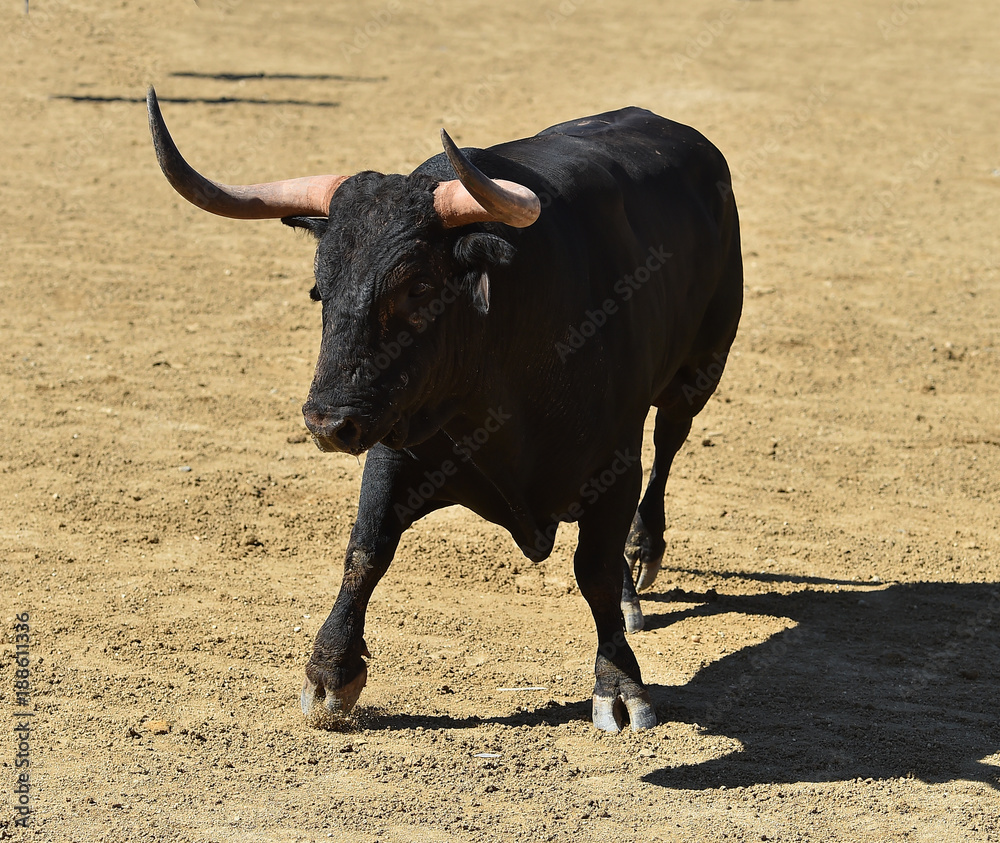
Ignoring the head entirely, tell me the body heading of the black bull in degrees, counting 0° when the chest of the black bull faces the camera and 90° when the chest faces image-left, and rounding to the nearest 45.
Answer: approximately 45°
